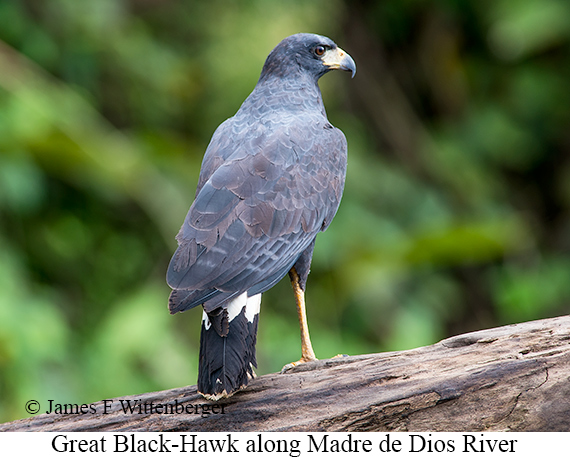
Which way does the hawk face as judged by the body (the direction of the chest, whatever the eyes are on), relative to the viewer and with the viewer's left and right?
facing away from the viewer and to the right of the viewer
